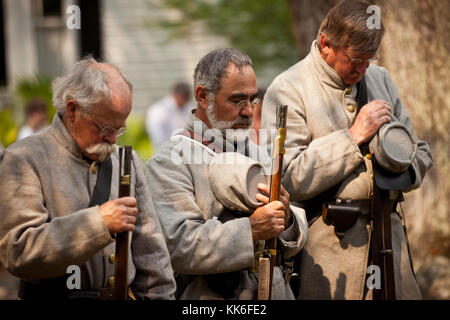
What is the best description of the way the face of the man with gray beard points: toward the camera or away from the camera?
toward the camera

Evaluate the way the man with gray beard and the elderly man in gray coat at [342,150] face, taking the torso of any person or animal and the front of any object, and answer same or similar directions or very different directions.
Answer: same or similar directions

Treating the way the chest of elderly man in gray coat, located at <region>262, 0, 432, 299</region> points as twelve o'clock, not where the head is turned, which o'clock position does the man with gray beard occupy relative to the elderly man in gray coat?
The man with gray beard is roughly at 3 o'clock from the elderly man in gray coat.

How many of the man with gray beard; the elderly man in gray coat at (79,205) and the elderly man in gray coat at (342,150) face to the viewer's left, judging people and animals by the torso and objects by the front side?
0

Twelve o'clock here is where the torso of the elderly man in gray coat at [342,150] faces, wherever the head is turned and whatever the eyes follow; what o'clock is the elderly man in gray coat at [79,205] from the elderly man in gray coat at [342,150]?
the elderly man in gray coat at [79,205] is roughly at 3 o'clock from the elderly man in gray coat at [342,150].

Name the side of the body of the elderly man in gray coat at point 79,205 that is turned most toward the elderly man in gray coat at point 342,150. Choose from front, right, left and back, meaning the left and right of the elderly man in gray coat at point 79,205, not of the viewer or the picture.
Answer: left

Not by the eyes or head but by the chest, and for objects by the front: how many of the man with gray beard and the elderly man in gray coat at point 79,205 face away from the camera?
0

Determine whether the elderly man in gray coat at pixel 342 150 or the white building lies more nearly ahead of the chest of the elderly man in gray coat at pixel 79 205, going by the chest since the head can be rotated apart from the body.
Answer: the elderly man in gray coat

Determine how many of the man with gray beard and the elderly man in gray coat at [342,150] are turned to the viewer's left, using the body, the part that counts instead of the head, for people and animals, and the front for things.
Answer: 0

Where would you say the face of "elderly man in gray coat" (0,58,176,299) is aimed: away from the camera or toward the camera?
toward the camera

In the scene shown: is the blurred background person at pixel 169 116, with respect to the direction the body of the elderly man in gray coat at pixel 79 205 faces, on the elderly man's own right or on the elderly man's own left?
on the elderly man's own left
